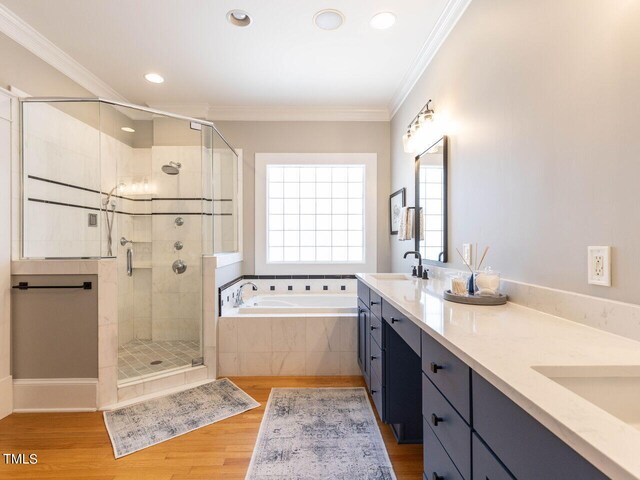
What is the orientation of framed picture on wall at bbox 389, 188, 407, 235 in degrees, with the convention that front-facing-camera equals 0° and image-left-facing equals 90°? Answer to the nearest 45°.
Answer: approximately 90°

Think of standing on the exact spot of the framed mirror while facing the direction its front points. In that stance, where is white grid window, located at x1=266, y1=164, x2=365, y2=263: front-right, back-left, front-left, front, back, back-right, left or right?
front-right

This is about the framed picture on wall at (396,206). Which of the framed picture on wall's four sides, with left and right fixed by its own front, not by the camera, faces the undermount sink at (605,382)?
left

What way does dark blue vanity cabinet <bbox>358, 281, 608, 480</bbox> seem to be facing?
to the viewer's left

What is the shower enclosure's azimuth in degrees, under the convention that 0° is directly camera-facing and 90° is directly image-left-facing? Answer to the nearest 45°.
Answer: approximately 315°

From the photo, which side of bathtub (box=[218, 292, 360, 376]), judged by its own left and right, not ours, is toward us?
front

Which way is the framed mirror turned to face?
to the viewer's left
